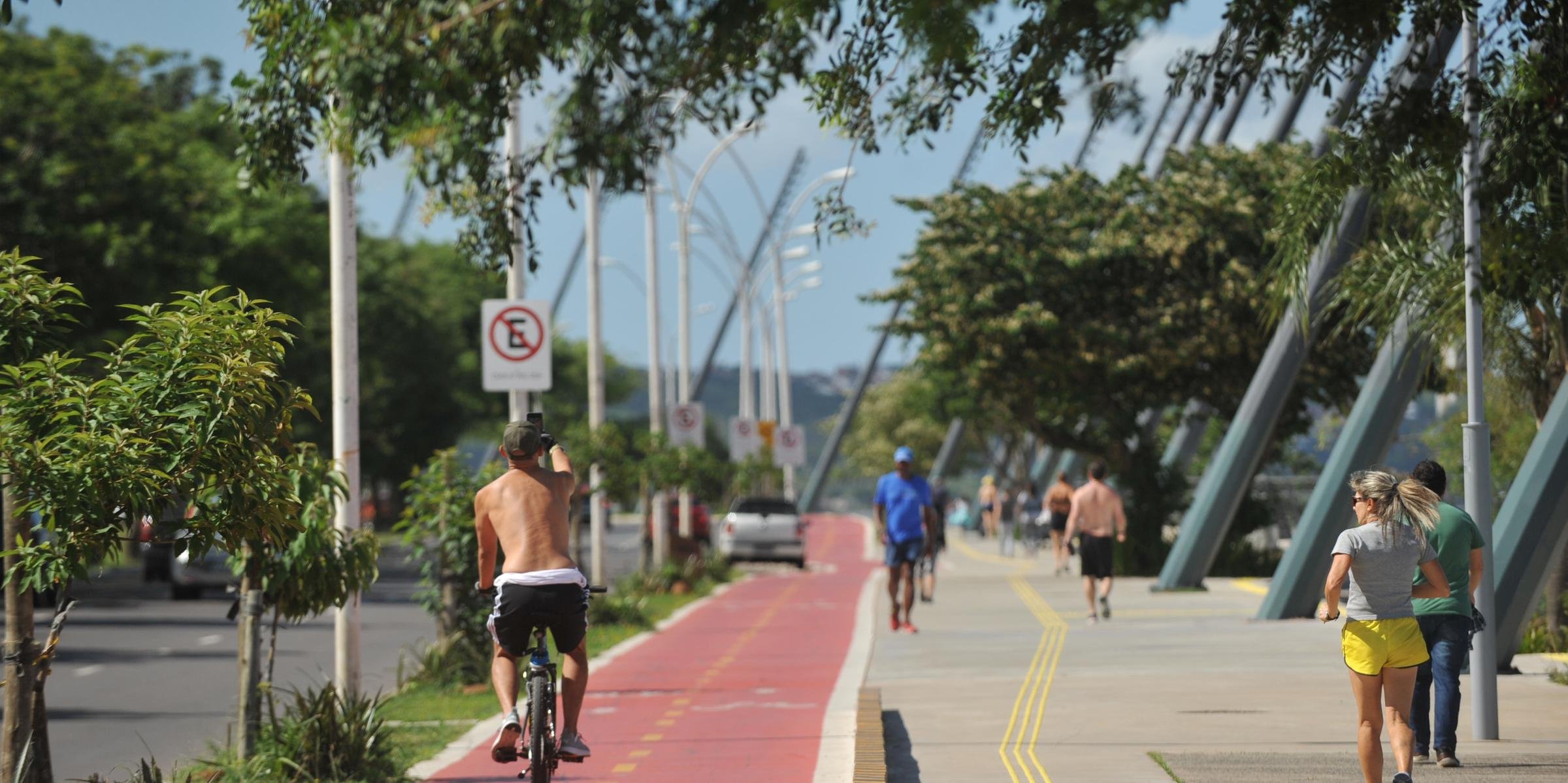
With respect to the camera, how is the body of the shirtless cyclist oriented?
away from the camera

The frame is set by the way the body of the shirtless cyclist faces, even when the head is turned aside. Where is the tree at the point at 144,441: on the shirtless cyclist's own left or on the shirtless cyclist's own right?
on the shirtless cyclist's own left

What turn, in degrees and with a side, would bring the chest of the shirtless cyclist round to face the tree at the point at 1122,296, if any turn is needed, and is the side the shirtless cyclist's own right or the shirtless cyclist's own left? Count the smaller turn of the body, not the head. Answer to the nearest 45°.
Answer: approximately 45° to the shirtless cyclist's own right

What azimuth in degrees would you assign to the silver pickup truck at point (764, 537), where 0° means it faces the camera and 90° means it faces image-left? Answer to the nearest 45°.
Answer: approximately 180°

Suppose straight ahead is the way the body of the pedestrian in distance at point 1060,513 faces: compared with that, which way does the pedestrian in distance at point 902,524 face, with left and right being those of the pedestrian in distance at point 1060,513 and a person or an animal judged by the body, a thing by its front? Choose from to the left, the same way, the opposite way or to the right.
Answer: the opposite way

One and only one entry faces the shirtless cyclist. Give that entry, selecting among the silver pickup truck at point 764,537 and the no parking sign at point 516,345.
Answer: the no parking sign

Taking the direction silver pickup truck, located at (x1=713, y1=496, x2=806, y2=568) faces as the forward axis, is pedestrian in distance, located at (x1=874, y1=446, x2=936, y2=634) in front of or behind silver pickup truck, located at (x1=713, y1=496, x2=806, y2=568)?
behind

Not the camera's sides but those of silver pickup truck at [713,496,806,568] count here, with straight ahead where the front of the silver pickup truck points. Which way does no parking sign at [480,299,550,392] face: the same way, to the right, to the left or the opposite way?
the opposite way

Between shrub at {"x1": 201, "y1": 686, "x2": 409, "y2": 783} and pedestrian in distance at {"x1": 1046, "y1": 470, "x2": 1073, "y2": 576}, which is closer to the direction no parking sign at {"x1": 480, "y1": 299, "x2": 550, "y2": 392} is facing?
the shrub

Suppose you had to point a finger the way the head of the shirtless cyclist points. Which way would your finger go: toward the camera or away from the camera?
away from the camera

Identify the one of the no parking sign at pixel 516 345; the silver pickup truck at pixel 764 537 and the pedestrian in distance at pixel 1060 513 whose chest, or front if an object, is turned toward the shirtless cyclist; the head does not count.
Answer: the no parking sign

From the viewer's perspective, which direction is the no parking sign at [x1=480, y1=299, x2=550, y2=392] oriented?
toward the camera

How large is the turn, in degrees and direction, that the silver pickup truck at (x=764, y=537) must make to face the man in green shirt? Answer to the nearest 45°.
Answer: approximately 180°

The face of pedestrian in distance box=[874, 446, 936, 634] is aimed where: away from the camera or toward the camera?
toward the camera
